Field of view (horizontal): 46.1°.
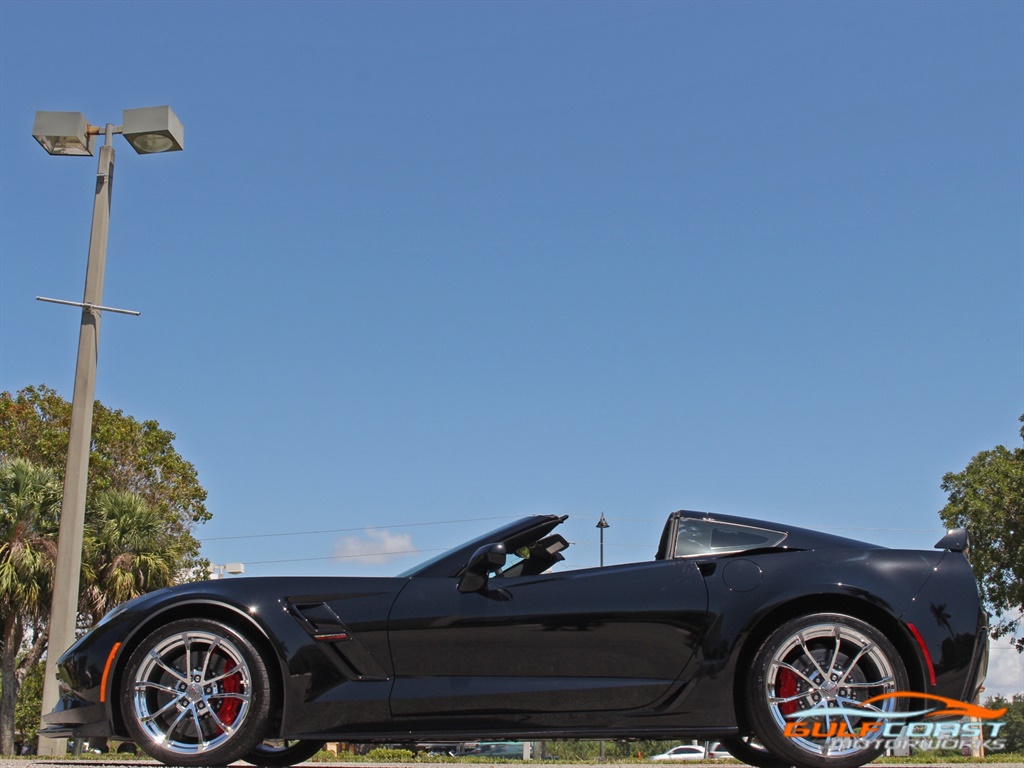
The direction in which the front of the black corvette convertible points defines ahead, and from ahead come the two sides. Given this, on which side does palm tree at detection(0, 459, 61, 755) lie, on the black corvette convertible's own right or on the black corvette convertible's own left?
on the black corvette convertible's own right

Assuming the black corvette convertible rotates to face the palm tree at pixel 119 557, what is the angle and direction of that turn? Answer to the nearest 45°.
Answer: approximately 45° to its right

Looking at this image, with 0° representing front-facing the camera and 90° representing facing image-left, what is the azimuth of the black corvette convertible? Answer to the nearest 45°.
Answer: approximately 90°

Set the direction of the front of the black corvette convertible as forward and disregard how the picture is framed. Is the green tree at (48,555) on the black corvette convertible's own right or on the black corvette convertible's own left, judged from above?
on the black corvette convertible's own right

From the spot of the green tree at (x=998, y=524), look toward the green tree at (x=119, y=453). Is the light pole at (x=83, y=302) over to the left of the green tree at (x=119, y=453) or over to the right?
left
